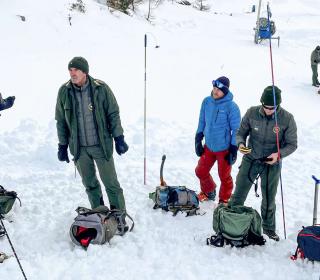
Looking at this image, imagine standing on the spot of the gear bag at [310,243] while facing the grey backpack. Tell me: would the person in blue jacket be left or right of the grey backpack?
right

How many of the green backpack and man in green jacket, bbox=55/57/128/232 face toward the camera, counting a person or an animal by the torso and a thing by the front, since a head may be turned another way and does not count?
2

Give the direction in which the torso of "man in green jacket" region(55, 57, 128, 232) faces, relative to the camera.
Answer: toward the camera

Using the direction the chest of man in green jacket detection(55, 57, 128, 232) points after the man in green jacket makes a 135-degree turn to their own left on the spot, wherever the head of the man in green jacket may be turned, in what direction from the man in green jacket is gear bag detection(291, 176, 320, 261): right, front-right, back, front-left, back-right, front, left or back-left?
right

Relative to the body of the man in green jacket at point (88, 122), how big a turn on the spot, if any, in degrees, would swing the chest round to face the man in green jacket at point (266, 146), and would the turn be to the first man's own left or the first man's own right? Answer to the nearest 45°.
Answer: approximately 90° to the first man's own left

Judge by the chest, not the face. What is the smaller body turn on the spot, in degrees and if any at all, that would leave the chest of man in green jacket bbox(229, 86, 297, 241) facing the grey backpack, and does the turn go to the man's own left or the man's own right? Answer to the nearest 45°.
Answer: approximately 45° to the man's own right

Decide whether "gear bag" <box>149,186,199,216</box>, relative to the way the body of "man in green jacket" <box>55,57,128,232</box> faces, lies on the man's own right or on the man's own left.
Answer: on the man's own left

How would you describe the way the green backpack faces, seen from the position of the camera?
facing the viewer

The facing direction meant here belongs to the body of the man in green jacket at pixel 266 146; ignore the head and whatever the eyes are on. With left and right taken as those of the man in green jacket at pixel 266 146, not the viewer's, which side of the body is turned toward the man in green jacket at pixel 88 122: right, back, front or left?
right

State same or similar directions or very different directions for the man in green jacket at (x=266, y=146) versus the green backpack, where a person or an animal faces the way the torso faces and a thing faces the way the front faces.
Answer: same or similar directions

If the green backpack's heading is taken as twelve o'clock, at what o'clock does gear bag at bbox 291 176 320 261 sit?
The gear bag is roughly at 10 o'clock from the green backpack.

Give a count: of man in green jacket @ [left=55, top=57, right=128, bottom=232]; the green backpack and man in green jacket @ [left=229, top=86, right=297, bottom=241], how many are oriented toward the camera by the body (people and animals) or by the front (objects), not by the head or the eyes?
3
